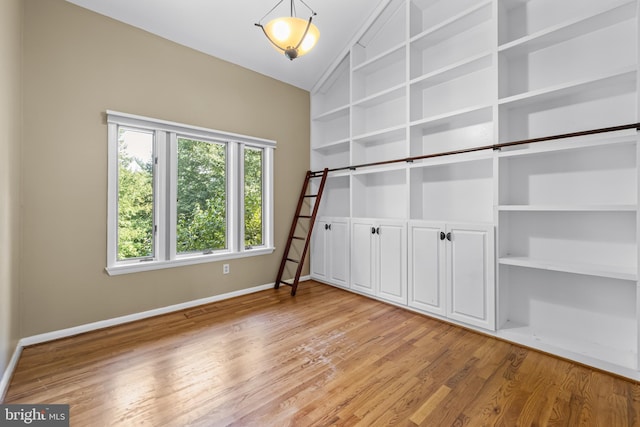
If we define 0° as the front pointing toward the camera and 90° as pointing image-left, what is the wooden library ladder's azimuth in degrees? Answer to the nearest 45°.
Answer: approximately 45°

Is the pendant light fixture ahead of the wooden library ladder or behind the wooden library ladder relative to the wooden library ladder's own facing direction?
ahead

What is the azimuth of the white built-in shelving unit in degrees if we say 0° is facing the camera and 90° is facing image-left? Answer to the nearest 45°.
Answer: approximately 45°

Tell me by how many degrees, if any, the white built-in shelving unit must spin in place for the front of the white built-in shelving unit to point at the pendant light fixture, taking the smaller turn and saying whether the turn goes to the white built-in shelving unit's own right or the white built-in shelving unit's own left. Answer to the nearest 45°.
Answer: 0° — it already faces it
